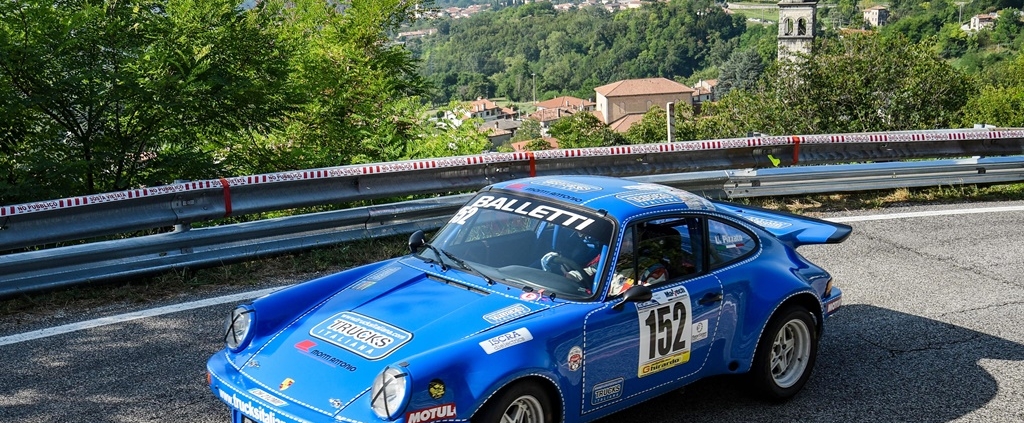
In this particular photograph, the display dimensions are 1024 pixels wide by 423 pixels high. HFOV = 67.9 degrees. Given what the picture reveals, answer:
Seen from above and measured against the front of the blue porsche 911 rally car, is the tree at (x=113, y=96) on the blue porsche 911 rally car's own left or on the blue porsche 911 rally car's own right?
on the blue porsche 911 rally car's own right

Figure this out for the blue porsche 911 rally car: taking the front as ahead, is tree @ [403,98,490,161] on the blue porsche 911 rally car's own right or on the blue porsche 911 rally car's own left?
on the blue porsche 911 rally car's own right

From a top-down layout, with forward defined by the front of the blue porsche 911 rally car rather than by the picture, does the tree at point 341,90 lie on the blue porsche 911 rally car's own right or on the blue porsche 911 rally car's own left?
on the blue porsche 911 rally car's own right

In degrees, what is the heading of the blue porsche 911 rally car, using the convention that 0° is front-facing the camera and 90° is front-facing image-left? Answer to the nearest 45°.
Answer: approximately 45°
